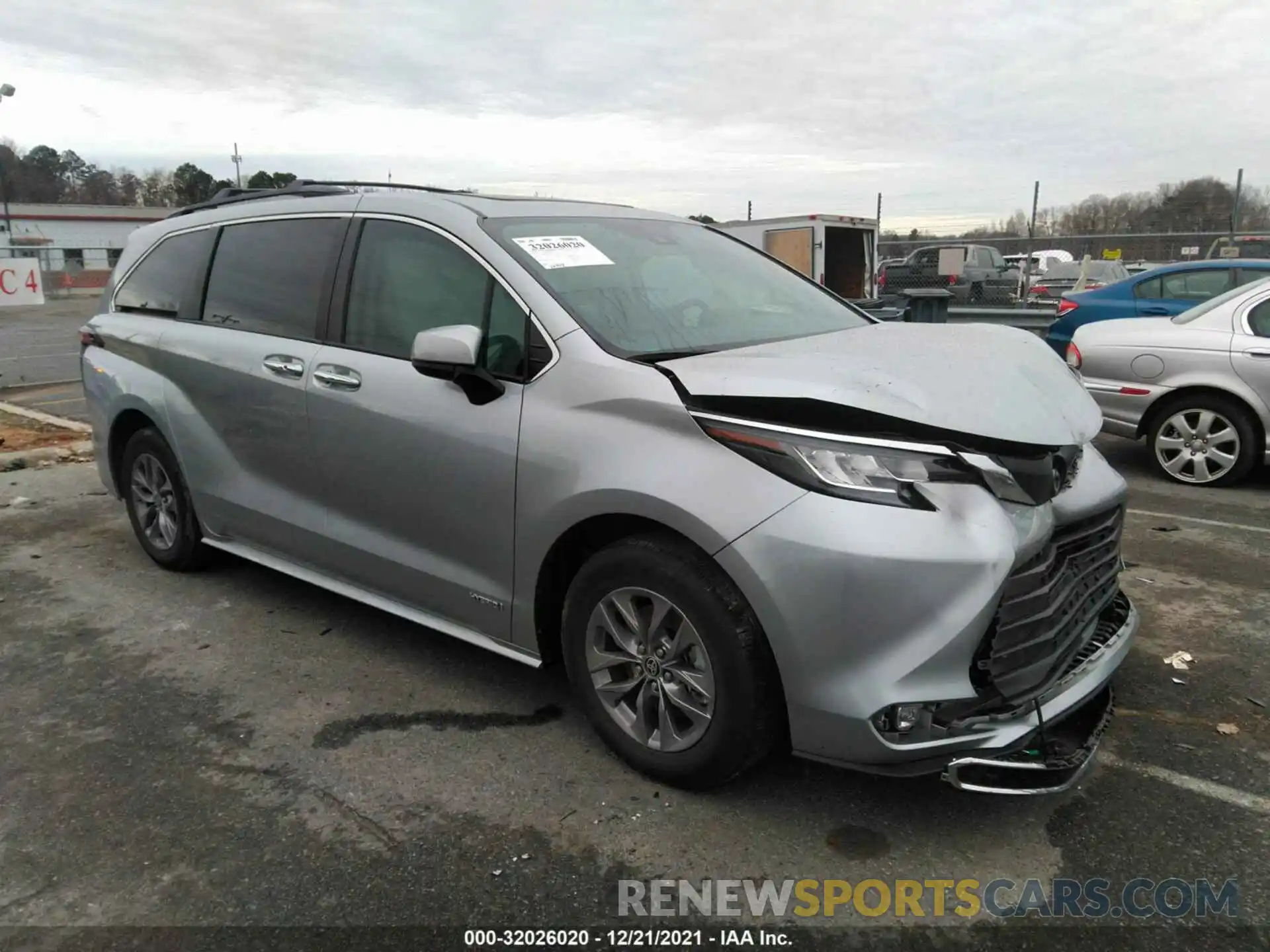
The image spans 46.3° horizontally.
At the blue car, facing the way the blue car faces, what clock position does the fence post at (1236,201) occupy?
The fence post is roughly at 9 o'clock from the blue car.

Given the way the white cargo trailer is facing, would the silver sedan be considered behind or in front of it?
behind

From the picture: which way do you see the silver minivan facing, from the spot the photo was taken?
facing the viewer and to the right of the viewer

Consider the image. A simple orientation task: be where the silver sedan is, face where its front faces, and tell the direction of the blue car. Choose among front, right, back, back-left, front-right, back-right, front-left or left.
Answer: left

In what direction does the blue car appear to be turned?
to the viewer's right

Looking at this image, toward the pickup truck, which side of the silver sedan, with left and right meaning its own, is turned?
left

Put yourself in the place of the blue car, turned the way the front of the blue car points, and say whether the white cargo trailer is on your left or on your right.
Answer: on your left

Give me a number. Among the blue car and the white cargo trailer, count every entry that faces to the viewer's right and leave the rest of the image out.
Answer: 1

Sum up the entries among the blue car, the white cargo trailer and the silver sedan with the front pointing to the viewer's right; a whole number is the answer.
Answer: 2

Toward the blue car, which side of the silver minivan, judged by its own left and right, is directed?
left

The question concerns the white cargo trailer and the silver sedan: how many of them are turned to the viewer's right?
1

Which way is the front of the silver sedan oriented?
to the viewer's right

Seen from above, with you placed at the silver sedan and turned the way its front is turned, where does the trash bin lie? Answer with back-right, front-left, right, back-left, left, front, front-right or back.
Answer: back-left

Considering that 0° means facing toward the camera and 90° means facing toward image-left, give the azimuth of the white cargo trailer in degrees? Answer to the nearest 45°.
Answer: approximately 135°
